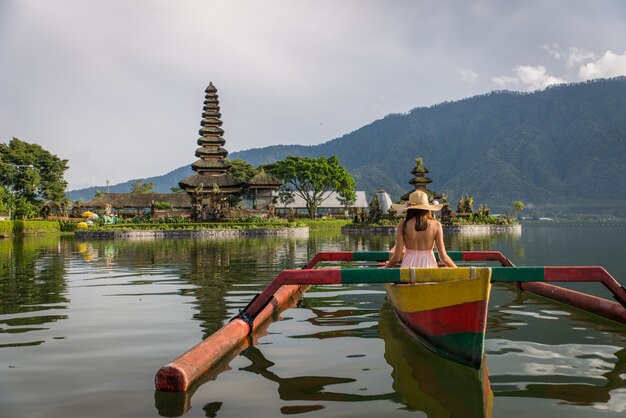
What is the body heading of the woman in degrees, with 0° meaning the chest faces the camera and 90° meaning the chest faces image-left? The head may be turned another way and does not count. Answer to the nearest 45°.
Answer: approximately 180°

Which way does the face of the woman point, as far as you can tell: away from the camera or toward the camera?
away from the camera

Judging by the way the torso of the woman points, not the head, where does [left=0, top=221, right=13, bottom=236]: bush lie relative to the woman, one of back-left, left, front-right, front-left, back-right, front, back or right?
front-left
